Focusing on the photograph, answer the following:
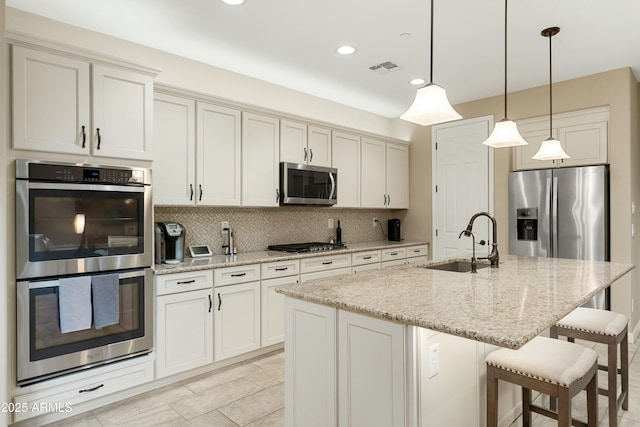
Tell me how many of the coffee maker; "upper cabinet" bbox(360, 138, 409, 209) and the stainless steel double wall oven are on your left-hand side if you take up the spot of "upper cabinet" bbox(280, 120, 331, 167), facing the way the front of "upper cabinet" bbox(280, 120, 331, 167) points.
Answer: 1

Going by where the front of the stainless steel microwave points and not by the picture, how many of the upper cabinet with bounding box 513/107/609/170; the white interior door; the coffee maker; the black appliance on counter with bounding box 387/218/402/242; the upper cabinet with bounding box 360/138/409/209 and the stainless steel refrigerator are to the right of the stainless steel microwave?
1

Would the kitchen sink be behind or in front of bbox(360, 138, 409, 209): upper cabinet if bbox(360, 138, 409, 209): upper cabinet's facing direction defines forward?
in front

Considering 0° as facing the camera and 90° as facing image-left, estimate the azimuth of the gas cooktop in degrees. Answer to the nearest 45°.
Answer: approximately 315°

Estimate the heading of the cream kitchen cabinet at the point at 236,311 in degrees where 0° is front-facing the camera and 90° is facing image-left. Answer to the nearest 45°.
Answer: approximately 315°

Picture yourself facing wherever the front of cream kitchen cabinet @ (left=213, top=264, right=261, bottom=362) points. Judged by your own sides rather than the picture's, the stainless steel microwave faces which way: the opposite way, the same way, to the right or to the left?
the same way

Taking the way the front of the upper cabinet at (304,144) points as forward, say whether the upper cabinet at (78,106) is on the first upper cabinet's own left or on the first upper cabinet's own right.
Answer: on the first upper cabinet's own right

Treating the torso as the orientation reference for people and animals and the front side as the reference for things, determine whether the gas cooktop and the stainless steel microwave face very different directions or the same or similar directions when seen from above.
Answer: same or similar directions

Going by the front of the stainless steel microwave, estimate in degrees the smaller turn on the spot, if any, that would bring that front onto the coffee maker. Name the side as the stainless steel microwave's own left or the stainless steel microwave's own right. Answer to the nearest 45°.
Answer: approximately 90° to the stainless steel microwave's own right

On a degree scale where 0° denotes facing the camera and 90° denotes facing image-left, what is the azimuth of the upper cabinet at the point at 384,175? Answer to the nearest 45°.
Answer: approximately 315°

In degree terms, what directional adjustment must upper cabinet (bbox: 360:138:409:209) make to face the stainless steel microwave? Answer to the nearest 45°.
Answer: approximately 90° to its right

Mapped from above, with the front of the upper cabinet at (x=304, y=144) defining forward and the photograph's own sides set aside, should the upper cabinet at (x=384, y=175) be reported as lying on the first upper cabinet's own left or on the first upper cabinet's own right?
on the first upper cabinet's own left

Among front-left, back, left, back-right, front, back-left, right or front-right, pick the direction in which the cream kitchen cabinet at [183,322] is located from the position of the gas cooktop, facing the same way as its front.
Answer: right

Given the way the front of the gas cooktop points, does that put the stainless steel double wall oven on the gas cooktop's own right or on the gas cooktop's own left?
on the gas cooktop's own right

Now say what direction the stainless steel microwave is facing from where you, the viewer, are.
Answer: facing the viewer and to the right of the viewer

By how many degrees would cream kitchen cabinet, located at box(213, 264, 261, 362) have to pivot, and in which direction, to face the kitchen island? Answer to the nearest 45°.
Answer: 0° — it already faces it

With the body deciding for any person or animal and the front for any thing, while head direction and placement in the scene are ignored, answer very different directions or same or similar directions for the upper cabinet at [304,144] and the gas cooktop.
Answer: same or similar directions

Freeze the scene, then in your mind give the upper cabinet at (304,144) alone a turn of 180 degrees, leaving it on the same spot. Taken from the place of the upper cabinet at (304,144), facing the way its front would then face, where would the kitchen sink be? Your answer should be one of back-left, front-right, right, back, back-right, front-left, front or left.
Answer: back
